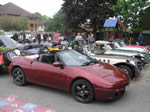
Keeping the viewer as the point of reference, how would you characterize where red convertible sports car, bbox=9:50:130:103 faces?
facing the viewer and to the right of the viewer

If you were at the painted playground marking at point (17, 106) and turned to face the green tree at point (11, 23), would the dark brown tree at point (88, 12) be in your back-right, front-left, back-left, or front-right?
front-right

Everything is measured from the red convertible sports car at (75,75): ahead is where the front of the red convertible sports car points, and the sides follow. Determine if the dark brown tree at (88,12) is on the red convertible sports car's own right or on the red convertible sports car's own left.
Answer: on the red convertible sports car's own left

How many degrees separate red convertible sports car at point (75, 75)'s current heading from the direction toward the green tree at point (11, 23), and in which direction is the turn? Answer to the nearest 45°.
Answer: approximately 135° to its left

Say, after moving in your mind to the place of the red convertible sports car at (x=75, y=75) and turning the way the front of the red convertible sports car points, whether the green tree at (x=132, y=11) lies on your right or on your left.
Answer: on your left
